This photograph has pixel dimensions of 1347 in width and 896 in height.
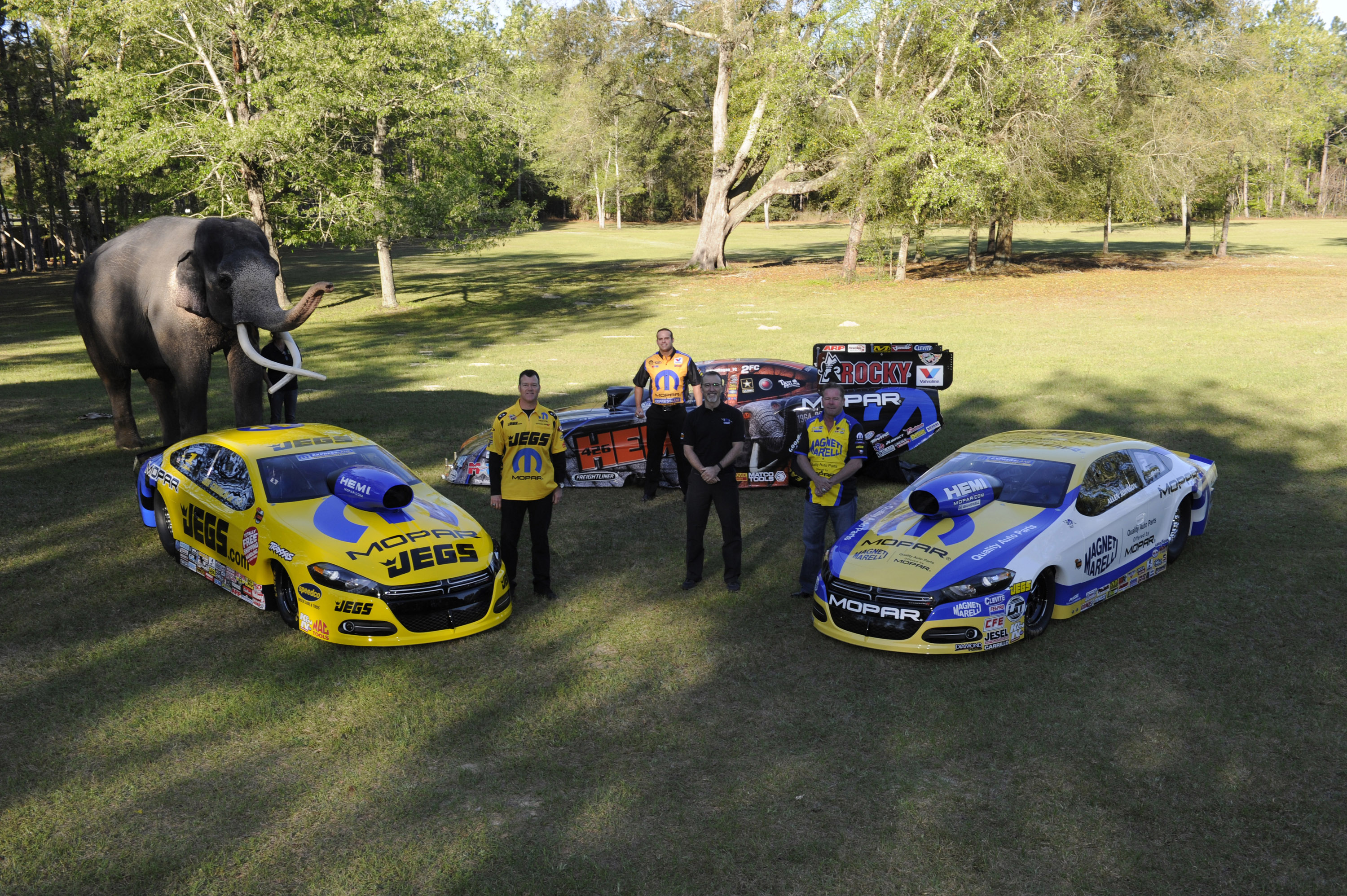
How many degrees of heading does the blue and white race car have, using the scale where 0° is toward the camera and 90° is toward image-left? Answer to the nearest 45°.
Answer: approximately 45°

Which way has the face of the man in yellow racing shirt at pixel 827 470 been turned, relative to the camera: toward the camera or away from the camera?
toward the camera

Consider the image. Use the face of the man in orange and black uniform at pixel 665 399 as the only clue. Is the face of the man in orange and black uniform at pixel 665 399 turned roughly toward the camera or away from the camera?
toward the camera

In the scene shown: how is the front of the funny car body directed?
to the viewer's left

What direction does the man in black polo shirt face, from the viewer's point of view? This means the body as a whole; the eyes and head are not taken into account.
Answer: toward the camera

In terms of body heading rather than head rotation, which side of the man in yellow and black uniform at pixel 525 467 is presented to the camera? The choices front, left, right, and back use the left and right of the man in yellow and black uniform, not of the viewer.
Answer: front

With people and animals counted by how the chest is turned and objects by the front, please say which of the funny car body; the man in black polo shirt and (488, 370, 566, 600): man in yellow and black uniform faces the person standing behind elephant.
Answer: the funny car body

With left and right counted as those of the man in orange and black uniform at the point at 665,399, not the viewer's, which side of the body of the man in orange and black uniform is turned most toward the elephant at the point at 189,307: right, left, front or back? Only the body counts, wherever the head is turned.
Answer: right

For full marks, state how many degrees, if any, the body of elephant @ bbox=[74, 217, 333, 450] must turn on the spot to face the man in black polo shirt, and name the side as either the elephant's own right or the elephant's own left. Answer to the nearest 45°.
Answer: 0° — it already faces them

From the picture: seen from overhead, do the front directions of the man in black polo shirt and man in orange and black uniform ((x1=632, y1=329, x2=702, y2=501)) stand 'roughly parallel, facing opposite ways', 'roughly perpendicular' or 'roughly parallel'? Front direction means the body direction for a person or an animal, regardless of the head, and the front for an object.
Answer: roughly parallel

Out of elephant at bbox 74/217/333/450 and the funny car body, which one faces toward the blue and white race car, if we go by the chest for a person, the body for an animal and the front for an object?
the elephant

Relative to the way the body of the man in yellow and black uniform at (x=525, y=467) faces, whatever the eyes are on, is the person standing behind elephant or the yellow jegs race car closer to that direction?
the yellow jegs race car

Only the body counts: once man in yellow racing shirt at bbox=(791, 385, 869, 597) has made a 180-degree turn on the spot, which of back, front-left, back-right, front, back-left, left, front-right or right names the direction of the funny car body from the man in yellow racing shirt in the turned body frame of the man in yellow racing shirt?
front

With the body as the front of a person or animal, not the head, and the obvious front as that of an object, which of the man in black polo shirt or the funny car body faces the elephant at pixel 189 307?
the funny car body

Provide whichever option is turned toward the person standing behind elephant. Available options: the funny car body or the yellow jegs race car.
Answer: the funny car body

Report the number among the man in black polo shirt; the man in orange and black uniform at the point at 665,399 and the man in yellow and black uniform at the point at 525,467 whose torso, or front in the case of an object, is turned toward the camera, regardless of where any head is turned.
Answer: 3

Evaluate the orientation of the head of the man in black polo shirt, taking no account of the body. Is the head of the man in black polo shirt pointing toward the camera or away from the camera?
toward the camera

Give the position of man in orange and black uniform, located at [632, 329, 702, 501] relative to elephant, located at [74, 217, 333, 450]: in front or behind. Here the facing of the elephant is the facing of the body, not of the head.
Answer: in front
